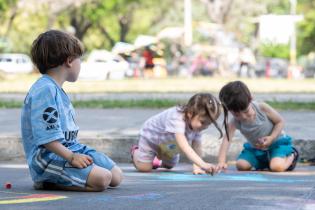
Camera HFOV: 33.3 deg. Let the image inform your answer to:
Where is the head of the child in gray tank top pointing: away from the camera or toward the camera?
toward the camera

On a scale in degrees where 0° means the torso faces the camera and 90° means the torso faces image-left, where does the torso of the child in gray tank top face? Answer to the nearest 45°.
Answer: approximately 45°
